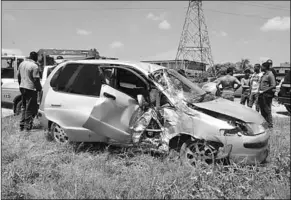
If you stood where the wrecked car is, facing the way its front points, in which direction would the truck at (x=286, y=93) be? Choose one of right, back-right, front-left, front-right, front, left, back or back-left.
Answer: left

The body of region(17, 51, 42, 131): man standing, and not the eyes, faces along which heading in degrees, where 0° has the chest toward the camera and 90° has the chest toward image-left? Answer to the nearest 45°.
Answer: approximately 225°

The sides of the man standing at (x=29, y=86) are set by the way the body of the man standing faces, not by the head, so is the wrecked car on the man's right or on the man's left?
on the man's right

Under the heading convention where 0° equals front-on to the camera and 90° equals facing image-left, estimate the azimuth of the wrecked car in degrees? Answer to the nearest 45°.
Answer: approximately 315°

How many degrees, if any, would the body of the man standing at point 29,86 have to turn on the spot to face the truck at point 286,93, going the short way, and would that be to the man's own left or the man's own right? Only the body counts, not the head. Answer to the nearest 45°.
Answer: approximately 45° to the man's own right
